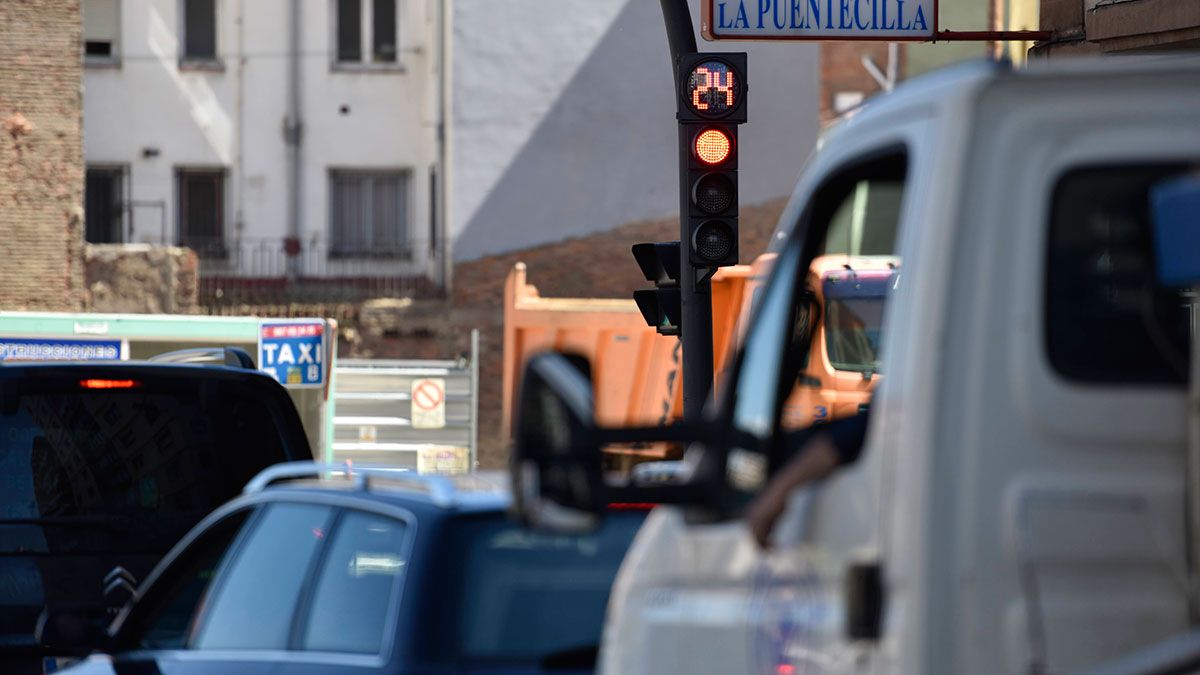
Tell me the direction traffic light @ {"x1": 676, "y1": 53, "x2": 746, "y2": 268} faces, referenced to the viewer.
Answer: facing the viewer

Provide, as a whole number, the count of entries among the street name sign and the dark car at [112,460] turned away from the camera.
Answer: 1

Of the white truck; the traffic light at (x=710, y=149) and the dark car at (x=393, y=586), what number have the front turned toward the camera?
1

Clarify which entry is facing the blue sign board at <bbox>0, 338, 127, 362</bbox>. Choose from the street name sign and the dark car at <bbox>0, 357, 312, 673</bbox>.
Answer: the dark car

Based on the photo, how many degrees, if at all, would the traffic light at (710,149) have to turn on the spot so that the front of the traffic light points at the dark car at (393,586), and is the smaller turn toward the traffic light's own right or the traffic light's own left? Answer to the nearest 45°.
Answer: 0° — it already faces it

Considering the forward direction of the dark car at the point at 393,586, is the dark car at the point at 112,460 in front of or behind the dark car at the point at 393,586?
in front

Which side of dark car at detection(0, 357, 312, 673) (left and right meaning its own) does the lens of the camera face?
back

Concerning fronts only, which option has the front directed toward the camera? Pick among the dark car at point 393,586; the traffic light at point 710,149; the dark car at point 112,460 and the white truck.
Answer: the traffic light

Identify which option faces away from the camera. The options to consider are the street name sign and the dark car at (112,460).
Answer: the dark car

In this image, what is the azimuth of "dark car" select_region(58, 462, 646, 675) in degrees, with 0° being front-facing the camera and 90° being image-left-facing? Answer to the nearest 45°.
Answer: approximately 135°

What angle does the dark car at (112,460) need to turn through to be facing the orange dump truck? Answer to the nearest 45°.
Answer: approximately 45° to its right

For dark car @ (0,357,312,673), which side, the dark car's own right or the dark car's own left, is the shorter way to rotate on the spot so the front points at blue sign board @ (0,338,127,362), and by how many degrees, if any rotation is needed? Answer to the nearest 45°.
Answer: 0° — it already faces it
